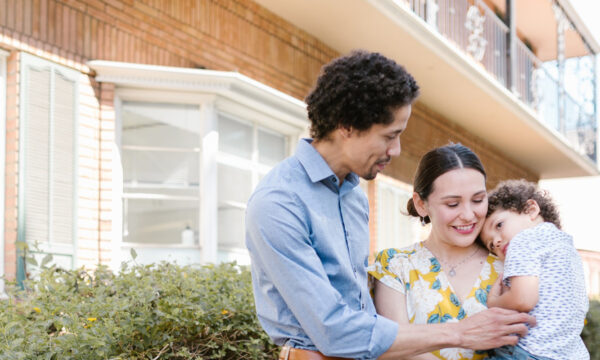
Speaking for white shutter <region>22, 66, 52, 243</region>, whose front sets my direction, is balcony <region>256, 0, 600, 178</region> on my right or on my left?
on my left

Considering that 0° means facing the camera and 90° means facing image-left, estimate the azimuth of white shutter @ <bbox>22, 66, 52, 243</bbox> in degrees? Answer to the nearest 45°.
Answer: approximately 315°

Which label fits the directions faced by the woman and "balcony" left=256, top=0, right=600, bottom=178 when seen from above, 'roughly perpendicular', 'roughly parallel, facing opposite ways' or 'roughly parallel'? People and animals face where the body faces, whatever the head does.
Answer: roughly parallel

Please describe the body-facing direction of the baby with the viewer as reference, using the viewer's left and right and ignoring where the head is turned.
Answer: facing to the left of the viewer

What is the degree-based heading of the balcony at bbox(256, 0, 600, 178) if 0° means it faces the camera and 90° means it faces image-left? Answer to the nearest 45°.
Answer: approximately 315°

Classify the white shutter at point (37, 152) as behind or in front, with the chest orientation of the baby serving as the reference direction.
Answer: in front

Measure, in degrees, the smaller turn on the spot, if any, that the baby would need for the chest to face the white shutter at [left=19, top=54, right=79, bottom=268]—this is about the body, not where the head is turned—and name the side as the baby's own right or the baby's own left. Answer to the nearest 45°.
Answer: approximately 45° to the baby's own right

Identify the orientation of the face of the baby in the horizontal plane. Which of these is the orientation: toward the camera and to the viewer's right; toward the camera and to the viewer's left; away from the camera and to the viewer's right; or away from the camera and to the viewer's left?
toward the camera and to the viewer's left

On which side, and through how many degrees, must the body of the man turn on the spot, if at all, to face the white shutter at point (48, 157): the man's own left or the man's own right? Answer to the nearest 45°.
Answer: approximately 180°

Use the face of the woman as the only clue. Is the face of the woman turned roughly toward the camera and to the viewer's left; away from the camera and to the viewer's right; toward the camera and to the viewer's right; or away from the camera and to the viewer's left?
toward the camera and to the viewer's right

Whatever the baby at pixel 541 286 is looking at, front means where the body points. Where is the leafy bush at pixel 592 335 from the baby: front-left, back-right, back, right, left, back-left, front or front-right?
right

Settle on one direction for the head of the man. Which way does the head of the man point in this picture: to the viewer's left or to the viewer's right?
to the viewer's right

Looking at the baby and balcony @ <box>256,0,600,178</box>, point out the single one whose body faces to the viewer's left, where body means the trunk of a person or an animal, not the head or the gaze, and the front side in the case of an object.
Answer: the baby
